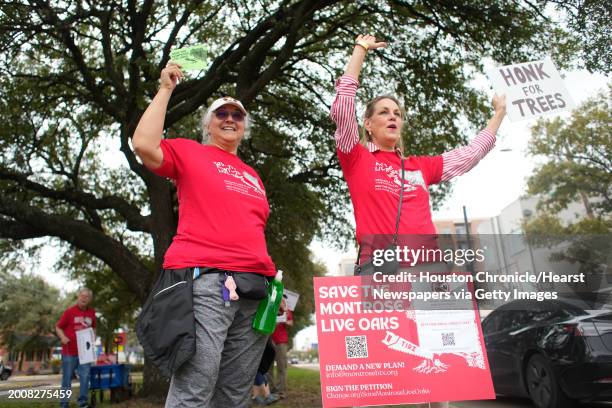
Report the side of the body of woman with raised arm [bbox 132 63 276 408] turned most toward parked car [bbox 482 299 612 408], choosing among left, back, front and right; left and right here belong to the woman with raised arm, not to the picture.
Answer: left

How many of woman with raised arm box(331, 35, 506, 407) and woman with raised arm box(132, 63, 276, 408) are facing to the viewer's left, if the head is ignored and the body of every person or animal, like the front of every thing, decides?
0

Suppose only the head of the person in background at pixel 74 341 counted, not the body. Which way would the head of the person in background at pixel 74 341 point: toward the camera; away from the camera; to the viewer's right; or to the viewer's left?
toward the camera

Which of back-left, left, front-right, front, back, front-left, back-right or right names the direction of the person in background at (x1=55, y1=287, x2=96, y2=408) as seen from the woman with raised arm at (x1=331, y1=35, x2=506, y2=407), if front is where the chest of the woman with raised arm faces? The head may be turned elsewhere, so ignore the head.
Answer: back

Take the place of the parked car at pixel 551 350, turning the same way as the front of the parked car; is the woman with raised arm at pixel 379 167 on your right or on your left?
on your left

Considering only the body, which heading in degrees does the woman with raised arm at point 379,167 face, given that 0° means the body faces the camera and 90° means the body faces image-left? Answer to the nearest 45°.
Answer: approximately 315°

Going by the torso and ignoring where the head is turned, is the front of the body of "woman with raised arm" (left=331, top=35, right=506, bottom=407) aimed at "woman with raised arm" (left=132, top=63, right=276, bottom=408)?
no

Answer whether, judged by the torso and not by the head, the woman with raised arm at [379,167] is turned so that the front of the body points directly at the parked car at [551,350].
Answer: no

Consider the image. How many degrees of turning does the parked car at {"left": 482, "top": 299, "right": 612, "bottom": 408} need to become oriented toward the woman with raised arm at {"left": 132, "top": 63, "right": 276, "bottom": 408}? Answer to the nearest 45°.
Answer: approximately 90° to its left

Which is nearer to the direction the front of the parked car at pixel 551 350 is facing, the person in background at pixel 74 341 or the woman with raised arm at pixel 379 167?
the person in background

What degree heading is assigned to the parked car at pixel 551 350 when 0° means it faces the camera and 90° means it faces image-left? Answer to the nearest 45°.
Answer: approximately 135°

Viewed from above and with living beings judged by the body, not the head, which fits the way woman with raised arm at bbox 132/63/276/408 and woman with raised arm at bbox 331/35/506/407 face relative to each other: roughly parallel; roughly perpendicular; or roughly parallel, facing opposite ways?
roughly parallel

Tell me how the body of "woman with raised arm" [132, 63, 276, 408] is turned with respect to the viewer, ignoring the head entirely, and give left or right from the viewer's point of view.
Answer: facing the viewer and to the right of the viewer
